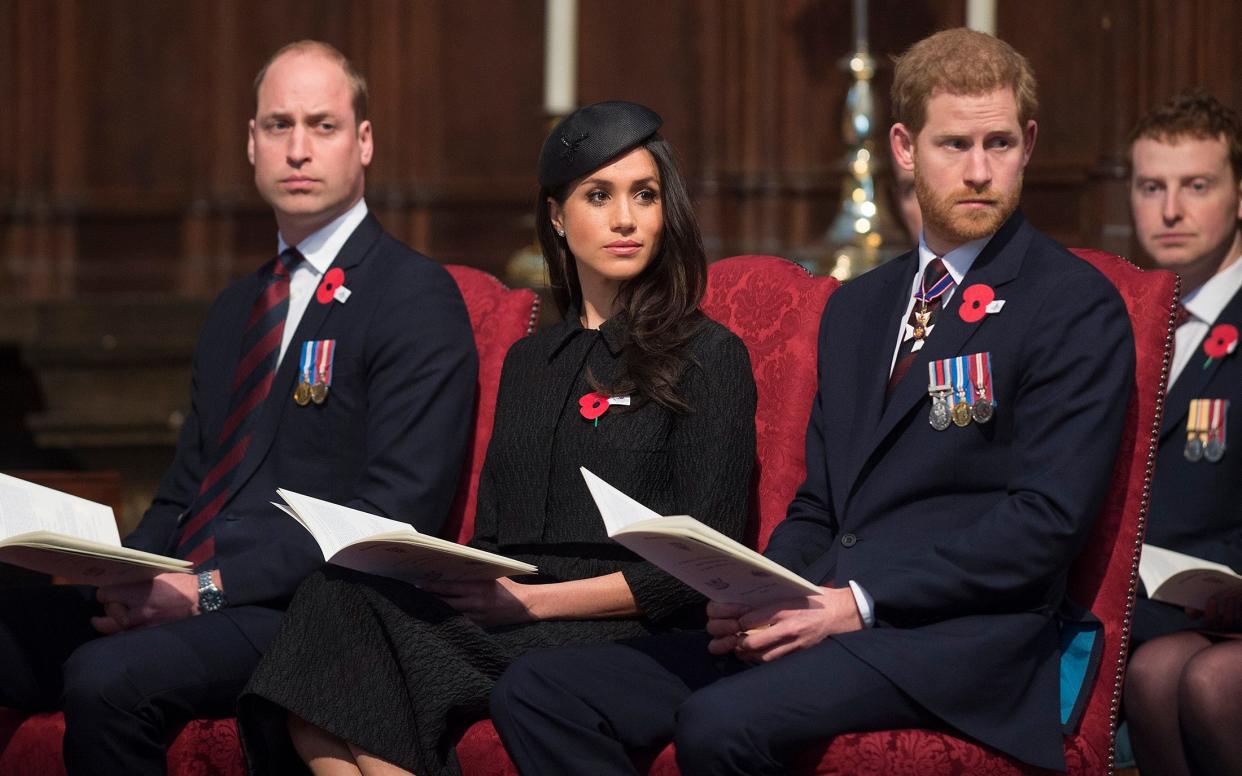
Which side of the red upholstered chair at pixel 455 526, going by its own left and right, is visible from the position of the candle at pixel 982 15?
back

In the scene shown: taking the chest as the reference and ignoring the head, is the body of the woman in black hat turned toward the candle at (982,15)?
no

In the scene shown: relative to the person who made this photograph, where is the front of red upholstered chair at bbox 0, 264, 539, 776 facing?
facing the viewer and to the left of the viewer

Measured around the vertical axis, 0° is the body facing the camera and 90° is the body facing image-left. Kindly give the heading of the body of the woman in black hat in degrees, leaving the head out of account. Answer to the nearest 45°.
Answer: approximately 45°

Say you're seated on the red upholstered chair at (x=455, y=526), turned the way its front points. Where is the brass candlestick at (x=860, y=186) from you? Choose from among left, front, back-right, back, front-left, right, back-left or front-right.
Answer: back

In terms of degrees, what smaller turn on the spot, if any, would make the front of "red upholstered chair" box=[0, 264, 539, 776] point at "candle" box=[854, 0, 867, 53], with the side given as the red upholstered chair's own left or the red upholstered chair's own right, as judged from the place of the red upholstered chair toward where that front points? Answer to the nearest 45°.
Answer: approximately 180°

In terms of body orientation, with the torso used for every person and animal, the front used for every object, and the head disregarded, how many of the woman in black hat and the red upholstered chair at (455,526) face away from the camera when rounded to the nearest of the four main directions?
0

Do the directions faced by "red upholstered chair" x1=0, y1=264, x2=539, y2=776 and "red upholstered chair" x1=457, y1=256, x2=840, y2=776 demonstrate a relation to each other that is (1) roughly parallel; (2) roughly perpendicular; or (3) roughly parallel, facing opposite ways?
roughly parallel

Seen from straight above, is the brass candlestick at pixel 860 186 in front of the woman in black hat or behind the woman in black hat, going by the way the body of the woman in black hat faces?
behind

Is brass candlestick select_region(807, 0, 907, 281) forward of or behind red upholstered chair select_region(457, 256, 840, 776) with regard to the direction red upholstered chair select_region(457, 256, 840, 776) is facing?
behind

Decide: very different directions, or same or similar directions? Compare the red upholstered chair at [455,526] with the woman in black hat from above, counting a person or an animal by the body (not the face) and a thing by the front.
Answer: same or similar directions

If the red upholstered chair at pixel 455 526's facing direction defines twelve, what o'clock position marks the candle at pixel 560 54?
The candle is roughly at 5 o'clock from the red upholstered chair.
